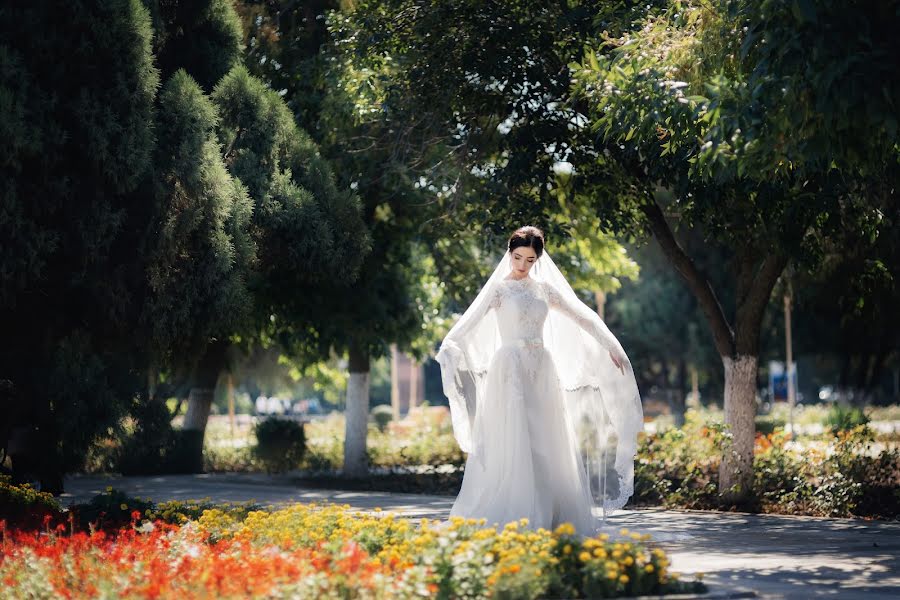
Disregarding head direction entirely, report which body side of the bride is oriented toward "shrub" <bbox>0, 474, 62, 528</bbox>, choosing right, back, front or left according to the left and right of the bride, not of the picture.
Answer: right

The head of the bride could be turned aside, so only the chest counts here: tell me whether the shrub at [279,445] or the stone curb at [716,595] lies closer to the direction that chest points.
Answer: the stone curb

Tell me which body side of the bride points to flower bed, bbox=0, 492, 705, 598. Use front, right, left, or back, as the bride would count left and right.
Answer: front

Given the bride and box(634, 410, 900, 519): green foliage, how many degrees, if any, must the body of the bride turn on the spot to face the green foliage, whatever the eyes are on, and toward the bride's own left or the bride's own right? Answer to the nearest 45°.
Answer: approximately 135° to the bride's own left

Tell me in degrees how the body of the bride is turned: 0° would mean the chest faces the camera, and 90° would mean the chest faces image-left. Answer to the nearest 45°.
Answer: approximately 0°

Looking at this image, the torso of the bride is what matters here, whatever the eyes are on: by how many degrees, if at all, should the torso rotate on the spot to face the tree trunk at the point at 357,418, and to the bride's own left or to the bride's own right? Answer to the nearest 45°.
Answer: approximately 180°

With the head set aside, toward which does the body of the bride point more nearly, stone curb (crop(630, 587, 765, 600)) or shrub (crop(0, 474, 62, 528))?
the stone curb

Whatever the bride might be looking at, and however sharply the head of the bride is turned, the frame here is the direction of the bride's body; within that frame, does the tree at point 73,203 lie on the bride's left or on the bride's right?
on the bride's right

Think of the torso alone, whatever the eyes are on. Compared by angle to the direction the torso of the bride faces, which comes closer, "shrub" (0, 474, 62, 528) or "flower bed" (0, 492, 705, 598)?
the flower bed
